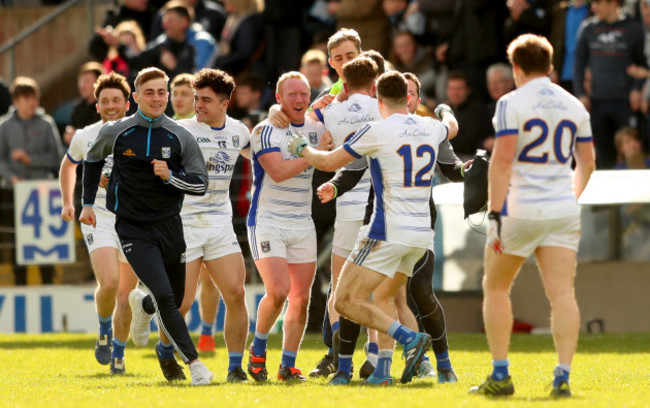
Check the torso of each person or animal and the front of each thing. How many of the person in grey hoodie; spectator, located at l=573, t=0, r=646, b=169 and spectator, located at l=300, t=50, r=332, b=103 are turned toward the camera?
3

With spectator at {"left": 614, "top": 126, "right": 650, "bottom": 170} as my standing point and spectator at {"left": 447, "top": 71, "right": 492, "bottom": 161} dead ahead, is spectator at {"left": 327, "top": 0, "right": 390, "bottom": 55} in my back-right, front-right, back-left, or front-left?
front-right

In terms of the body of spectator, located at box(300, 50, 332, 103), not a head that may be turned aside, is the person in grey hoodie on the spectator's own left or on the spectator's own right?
on the spectator's own right

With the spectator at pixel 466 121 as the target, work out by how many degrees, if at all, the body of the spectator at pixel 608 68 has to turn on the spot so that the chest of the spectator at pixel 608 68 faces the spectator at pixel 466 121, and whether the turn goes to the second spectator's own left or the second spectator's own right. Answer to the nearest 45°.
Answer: approximately 90° to the second spectator's own right

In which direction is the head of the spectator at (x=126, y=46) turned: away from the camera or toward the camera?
toward the camera

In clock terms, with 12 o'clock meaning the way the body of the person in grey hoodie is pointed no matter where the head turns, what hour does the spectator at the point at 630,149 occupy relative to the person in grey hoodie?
The spectator is roughly at 10 o'clock from the person in grey hoodie.

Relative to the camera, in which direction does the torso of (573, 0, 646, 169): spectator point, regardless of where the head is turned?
toward the camera

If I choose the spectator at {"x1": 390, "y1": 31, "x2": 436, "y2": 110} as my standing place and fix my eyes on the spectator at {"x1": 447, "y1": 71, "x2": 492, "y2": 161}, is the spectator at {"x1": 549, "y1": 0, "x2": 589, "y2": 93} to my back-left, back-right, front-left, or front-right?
front-left

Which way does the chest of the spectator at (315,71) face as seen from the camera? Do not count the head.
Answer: toward the camera

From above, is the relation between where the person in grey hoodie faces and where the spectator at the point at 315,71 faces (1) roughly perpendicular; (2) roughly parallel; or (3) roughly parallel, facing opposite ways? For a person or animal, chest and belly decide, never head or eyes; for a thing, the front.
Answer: roughly parallel

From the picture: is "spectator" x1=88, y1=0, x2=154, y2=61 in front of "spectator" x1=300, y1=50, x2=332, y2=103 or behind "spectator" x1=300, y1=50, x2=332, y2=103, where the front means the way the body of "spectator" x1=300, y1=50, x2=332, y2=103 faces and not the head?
behind

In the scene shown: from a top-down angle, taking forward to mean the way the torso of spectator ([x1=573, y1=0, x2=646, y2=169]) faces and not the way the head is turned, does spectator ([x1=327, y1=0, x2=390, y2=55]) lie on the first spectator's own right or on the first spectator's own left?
on the first spectator's own right
